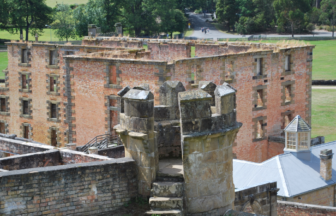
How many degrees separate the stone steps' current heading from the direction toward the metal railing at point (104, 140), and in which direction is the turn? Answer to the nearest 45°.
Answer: approximately 180°

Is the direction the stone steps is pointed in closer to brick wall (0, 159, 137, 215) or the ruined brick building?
the brick wall

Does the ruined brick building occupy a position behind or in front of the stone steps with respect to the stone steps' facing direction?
behind

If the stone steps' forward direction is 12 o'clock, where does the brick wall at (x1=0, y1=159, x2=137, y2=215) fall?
The brick wall is roughly at 3 o'clock from the stone steps.

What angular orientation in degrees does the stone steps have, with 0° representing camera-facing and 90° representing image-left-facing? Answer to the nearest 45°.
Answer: approximately 0°
